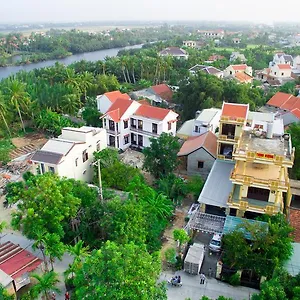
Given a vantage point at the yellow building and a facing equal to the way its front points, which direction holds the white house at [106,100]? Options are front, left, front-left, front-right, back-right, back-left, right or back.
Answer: back-right

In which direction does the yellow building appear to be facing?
toward the camera

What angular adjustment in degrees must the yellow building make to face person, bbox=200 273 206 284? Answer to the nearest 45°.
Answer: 0° — it already faces them

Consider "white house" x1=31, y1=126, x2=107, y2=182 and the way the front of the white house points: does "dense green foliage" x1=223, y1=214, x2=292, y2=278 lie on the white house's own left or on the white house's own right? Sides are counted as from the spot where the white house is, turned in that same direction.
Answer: on the white house's own left

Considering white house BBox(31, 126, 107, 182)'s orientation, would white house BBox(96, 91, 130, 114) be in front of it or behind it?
behind

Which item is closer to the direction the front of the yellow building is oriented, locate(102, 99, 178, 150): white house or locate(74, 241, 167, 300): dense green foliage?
the dense green foliage

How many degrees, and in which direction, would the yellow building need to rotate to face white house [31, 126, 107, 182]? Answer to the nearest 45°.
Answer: approximately 90° to its right

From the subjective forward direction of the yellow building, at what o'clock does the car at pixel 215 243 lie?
The car is roughly at 1 o'clock from the yellow building.

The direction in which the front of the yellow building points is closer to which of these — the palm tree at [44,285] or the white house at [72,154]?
the palm tree

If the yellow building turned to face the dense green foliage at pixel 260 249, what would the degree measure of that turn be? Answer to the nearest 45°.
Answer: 0° — it already faces it

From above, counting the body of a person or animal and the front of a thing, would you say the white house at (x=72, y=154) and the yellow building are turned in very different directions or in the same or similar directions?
same or similar directions

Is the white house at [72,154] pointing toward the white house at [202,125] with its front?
no

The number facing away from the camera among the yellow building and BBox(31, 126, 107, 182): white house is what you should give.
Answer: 0

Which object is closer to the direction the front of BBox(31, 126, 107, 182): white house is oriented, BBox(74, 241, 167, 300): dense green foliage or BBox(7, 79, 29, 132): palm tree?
the dense green foliage

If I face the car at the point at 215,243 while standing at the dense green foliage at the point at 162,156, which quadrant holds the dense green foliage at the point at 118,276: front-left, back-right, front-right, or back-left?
front-right

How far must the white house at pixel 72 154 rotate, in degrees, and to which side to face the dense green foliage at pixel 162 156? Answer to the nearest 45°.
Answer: approximately 135° to its left

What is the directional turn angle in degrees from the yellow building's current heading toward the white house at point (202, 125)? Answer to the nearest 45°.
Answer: approximately 135° to its right

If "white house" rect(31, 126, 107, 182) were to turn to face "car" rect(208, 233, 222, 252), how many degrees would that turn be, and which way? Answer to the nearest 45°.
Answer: approximately 90° to its left

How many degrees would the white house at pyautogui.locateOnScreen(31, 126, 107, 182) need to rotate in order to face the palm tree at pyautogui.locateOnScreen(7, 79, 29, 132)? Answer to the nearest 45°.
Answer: approximately 135° to its right

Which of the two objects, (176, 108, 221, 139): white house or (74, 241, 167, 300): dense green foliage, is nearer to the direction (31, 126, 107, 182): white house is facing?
the dense green foliage
